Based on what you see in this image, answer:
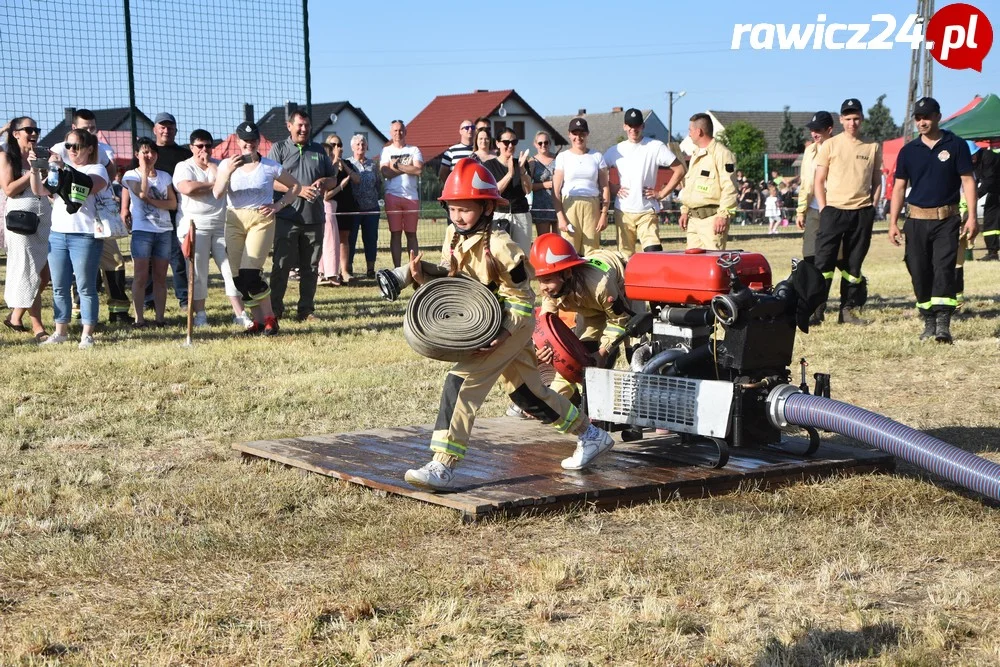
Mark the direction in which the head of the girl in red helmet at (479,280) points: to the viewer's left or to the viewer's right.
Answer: to the viewer's left

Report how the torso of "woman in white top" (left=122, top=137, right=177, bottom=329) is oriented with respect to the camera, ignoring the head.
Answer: toward the camera

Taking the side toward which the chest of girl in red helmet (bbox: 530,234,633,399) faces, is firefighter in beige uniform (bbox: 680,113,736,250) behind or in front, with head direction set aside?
behind

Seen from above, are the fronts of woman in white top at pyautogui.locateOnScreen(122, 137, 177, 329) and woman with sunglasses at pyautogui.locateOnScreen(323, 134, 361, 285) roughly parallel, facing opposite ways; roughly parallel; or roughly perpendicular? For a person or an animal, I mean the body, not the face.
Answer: roughly parallel

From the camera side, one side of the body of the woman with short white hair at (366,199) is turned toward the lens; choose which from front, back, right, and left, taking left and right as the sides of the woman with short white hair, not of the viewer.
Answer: front

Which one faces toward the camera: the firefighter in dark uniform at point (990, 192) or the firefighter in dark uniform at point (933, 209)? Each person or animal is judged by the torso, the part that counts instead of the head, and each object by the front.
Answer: the firefighter in dark uniform at point (933, 209)

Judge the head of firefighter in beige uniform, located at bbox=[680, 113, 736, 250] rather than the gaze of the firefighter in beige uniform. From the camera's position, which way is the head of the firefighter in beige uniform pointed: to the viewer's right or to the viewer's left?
to the viewer's left

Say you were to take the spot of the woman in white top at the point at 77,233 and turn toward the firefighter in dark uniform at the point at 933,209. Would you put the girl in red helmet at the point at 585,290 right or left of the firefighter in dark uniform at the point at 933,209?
right

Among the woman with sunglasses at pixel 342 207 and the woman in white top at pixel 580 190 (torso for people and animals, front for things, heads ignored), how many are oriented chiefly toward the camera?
2

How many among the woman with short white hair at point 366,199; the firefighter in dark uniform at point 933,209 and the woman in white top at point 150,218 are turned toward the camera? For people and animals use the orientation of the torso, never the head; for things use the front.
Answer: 3

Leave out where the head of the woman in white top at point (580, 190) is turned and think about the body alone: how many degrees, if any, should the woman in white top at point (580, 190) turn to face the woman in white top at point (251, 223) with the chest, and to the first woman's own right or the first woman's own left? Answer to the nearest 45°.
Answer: approximately 45° to the first woman's own right

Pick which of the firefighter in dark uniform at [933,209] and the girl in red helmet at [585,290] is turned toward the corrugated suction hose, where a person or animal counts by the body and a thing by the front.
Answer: the firefighter in dark uniform

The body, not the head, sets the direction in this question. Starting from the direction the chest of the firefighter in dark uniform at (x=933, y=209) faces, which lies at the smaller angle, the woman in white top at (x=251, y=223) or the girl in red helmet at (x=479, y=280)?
the girl in red helmet

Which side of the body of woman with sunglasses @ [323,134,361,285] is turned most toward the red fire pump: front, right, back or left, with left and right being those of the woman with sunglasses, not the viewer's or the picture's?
front

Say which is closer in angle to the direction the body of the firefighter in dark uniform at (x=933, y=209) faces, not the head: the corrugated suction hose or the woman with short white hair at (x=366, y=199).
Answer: the corrugated suction hose
